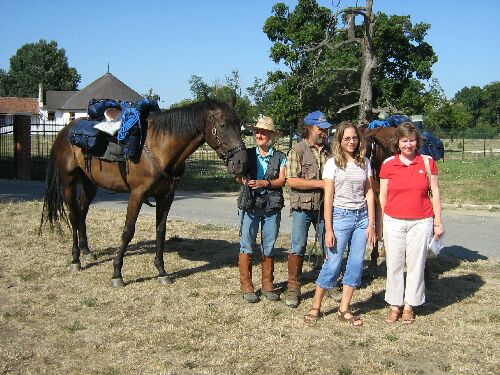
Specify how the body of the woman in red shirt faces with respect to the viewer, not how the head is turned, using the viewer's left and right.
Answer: facing the viewer

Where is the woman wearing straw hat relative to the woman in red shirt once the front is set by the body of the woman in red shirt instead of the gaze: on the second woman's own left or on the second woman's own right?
on the second woman's own right

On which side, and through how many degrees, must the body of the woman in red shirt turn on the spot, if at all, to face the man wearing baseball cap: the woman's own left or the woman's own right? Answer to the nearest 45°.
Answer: approximately 90° to the woman's own right

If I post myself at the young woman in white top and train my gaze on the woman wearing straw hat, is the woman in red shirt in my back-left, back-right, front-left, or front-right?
back-right

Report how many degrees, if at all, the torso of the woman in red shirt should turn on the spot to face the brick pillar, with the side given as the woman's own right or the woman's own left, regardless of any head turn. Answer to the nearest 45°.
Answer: approximately 135° to the woman's own right

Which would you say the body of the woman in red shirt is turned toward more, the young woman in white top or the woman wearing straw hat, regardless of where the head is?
the young woman in white top

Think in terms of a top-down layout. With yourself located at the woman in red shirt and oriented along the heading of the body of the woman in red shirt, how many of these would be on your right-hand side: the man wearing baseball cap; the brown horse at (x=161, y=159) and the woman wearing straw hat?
3

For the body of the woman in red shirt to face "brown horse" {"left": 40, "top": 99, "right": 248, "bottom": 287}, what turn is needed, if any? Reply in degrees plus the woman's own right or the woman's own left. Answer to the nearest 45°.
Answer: approximately 90° to the woman's own right

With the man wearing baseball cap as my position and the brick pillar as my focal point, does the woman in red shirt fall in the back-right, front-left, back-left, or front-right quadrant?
back-right

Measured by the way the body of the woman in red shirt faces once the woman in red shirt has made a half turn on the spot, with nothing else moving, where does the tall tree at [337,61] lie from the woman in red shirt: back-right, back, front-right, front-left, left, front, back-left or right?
front

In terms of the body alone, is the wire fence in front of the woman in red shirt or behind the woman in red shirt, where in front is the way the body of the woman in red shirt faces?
behind
